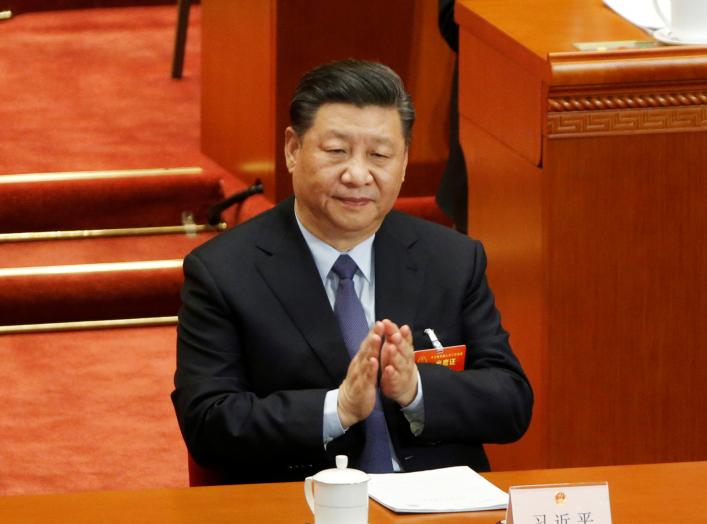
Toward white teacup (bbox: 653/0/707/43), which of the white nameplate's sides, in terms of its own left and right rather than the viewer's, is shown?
back

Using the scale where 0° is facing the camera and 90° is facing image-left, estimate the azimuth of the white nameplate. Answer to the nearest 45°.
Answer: approximately 0°

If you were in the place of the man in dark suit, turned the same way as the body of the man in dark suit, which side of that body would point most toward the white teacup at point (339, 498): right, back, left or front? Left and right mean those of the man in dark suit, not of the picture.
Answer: front

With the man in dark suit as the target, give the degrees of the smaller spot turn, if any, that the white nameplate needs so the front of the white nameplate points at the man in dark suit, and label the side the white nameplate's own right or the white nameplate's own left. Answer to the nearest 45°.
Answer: approximately 135° to the white nameplate's own right

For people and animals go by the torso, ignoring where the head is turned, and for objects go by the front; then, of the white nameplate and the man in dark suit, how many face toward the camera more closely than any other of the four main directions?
2

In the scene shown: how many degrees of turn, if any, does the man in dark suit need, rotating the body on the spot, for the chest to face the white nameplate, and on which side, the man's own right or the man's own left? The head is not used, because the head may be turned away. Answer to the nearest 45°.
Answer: approximately 45° to the man's own left

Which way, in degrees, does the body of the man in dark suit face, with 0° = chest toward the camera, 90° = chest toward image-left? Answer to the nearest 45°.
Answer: approximately 0°

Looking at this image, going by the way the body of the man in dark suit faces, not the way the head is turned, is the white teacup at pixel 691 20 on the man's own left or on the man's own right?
on the man's own left
